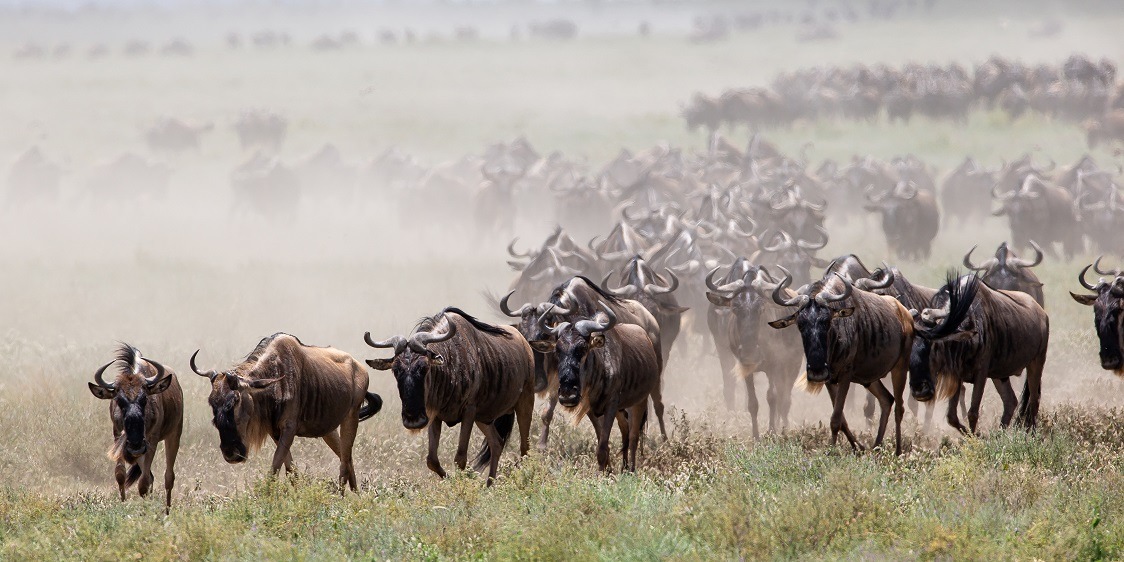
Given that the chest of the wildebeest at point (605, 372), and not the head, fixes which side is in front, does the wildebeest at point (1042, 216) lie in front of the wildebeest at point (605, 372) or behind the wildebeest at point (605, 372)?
behind

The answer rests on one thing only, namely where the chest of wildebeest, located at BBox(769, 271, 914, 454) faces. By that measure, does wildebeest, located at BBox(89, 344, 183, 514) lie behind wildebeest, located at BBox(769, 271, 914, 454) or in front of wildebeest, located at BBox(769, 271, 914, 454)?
in front

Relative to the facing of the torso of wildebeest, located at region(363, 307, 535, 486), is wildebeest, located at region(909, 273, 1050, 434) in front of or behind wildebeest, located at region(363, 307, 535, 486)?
behind

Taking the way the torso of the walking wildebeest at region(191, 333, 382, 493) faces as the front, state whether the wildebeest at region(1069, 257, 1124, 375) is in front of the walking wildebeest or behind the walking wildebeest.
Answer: behind

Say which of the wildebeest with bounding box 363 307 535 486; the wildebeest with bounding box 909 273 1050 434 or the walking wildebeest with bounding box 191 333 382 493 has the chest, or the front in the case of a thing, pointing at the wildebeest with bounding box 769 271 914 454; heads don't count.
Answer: the wildebeest with bounding box 909 273 1050 434

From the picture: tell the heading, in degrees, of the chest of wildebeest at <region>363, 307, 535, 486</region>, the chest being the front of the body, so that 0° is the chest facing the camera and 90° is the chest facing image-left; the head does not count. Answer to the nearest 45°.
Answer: approximately 45°

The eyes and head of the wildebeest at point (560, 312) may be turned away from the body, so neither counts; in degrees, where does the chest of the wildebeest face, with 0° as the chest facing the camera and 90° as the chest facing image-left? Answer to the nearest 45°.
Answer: approximately 45°

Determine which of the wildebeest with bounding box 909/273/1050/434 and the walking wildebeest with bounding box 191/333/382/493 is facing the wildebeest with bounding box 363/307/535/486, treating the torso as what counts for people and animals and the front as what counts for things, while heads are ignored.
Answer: the wildebeest with bounding box 909/273/1050/434

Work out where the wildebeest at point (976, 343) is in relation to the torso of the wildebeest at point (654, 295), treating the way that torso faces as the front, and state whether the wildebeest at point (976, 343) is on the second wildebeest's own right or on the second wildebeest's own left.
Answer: on the second wildebeest's own left
